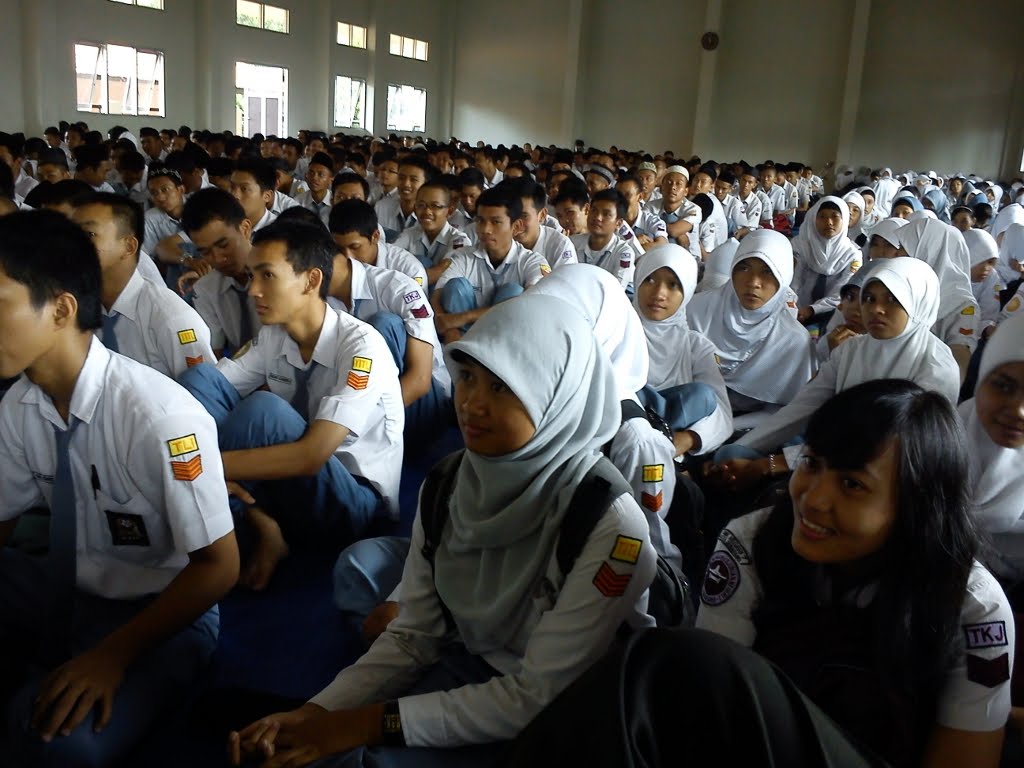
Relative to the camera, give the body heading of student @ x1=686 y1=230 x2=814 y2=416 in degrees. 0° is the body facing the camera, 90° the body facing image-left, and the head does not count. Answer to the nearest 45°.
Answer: approximately 45°

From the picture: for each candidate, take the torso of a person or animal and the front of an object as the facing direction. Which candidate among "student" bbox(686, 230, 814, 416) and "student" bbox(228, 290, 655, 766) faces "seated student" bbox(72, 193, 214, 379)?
"student" bbox(686, 230, 814, 416)

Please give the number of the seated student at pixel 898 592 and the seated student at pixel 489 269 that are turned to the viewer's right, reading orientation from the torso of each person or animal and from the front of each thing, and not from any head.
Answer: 0

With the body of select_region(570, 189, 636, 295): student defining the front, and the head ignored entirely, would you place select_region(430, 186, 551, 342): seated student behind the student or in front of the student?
in front

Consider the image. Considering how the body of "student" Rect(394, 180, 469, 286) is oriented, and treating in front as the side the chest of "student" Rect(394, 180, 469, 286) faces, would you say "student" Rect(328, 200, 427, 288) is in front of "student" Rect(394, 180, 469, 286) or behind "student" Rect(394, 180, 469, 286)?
in front

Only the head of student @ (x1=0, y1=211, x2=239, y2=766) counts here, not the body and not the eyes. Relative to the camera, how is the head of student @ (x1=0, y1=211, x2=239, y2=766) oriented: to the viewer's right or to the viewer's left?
to the viewer's left

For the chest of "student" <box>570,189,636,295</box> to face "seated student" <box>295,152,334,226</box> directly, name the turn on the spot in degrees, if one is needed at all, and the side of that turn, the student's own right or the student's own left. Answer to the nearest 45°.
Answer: approximately 90° to the student's own right

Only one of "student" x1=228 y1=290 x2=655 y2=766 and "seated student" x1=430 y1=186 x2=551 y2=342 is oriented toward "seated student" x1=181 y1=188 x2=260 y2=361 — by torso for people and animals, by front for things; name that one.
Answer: "seated student" x1=430 y1=186 x2=551 y2=342

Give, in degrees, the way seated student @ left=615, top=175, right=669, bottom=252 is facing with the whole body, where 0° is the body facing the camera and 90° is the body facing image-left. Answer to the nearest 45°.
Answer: approximately 45°
